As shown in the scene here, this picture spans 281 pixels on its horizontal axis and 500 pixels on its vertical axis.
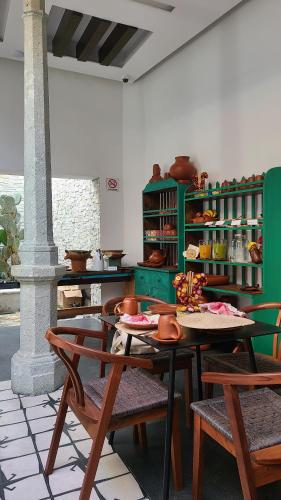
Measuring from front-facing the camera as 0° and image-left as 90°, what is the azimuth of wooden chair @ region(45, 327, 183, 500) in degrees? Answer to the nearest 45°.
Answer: approximately 225°

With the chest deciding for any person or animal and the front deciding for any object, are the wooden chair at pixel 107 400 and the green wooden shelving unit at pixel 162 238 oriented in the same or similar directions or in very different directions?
very different directions

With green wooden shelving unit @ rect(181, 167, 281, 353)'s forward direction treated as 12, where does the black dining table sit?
The black dining table is roughly at 11 o'clock from the green wooden shelving unit.

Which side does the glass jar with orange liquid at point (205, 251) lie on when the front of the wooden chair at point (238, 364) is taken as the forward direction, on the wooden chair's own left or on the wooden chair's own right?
on the wooden chair's own right

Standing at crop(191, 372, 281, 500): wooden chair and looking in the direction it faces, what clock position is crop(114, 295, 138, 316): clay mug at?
The clay mug is roughly at 12 o'clock from the wooden chair.

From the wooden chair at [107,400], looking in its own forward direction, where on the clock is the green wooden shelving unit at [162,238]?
The green wooden shelving unit is roughly at 11 o'clock from the wooden chair.

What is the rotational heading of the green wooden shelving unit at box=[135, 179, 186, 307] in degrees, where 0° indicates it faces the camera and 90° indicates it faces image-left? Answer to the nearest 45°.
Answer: approximately 45°

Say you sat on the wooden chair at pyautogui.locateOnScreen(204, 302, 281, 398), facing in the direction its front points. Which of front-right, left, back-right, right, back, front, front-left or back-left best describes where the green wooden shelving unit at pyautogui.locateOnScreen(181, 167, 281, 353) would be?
back-right
